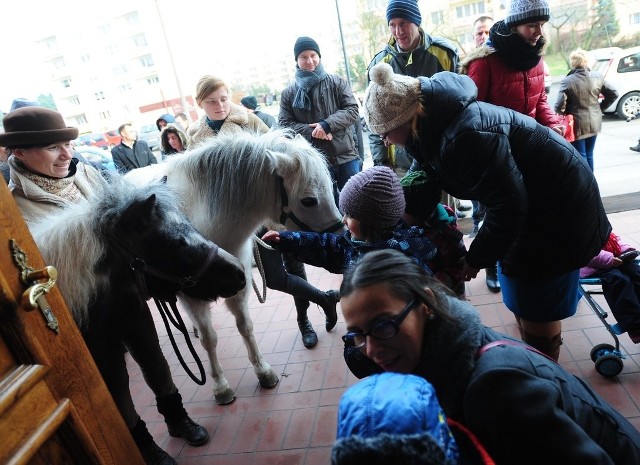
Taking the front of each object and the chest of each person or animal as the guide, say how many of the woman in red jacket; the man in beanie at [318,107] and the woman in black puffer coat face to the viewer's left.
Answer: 1

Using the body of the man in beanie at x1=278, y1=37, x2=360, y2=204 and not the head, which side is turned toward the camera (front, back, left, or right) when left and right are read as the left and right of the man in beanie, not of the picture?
front

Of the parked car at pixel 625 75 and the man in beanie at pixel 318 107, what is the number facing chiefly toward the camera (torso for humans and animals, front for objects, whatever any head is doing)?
1

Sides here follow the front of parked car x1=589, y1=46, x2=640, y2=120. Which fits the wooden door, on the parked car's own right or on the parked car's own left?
on the parked car's own right

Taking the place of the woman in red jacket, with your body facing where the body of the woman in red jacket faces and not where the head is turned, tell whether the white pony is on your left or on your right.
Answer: on your right

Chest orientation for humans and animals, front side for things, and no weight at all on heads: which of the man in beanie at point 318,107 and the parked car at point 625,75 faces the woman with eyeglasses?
the man in beanie

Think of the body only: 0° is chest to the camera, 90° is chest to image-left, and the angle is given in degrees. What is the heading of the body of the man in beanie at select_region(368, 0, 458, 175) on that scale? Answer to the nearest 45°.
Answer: approximately 45°

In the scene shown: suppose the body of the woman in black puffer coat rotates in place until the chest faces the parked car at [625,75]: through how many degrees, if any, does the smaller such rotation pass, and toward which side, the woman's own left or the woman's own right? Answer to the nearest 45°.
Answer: approximately 90° to the woman's own right

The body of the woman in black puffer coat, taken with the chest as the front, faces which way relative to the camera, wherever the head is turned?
to the viewer's left

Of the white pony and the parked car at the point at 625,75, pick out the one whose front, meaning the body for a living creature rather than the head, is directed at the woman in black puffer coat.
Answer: the white pony

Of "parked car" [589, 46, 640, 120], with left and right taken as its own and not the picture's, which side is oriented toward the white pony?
right

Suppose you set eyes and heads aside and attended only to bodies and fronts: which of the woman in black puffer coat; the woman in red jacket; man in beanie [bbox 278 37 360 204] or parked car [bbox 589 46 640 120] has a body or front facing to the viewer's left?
the woman in black puffer coat

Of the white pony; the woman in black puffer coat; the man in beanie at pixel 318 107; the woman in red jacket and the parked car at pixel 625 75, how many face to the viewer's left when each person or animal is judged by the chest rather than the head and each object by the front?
1

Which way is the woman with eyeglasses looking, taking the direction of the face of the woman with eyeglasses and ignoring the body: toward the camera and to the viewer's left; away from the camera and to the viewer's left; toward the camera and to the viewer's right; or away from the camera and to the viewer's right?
toward the camera and to the viewer's left
